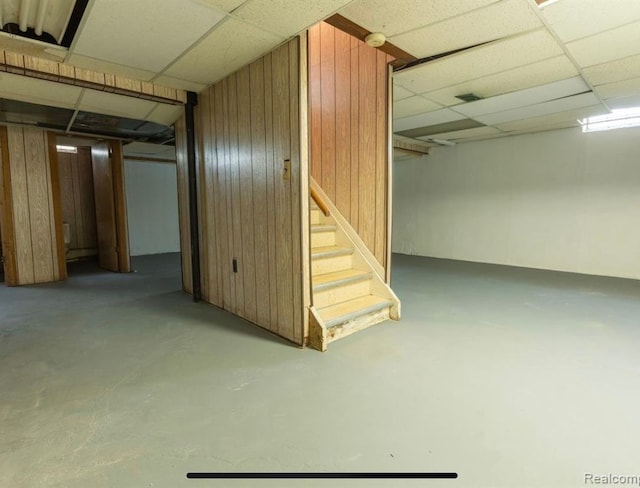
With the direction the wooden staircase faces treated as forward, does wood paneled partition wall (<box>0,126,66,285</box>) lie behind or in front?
behind

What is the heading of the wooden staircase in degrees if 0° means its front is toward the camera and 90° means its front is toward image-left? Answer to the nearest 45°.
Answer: approximately 315°

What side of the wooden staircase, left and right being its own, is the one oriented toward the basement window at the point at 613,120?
left
